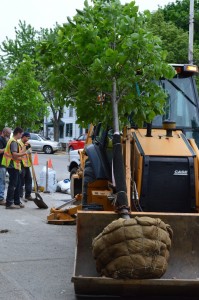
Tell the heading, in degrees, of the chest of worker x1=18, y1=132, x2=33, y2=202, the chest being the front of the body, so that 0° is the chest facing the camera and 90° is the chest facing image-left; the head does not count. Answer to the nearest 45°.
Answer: approximately 315°

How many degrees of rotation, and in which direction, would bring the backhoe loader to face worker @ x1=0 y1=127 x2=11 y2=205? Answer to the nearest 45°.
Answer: approximately 135° to its right

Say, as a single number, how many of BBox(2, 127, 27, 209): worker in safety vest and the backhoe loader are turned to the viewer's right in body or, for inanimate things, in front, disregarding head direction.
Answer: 1

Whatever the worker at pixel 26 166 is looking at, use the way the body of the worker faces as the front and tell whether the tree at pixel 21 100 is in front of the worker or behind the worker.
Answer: behind

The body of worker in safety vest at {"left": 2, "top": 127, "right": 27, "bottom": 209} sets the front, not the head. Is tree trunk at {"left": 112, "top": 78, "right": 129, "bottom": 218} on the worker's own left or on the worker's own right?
on the worker's own right

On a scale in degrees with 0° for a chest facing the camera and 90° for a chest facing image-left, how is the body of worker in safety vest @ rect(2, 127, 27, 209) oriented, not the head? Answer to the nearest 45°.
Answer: approximately 270°

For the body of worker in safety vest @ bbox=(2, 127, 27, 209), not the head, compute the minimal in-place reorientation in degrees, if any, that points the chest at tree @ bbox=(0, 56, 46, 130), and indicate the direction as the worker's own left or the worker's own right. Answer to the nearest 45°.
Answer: approximately 90° to the worker's own left

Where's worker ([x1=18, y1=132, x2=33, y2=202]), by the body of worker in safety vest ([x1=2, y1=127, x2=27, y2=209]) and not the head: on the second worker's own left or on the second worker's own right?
on the second worker's own left

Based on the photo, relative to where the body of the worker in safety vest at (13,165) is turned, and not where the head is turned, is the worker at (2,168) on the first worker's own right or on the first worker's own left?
on the first worker's own left
